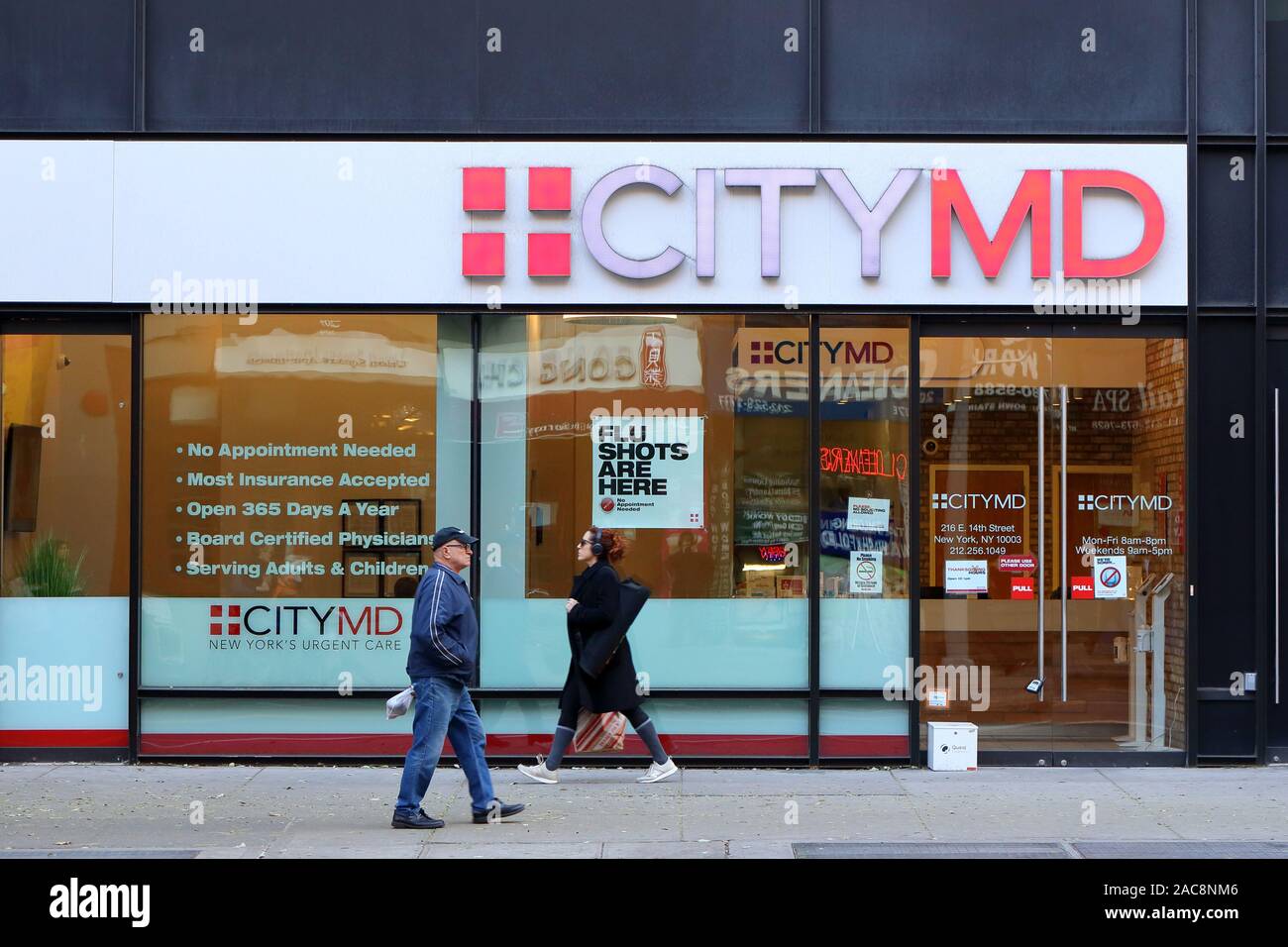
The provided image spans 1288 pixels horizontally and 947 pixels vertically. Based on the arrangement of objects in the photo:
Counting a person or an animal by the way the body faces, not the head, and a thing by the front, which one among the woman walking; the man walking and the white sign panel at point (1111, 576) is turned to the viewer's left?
the woman walking

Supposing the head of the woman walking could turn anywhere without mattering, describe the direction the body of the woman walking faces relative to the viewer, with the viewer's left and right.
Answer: facing to the left of the viewer

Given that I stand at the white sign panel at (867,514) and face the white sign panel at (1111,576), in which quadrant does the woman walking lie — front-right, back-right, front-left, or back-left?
back-right

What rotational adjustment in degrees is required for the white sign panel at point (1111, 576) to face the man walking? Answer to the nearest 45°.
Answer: approximately 45° to its right

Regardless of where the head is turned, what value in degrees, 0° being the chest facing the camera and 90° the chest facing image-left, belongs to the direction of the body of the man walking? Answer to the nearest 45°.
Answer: approximately 270°

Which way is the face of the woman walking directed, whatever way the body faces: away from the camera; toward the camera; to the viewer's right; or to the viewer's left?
to the viewer's left

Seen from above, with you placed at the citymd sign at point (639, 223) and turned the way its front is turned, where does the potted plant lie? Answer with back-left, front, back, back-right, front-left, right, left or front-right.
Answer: right

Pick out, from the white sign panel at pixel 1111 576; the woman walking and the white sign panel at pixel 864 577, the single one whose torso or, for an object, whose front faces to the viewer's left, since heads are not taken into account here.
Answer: the woman walking

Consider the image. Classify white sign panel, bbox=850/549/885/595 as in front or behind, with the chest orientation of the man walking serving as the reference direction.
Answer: in front

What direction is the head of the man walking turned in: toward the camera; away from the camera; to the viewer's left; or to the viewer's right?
to the viewer's right

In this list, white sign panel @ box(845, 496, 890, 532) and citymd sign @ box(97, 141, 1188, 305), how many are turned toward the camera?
2

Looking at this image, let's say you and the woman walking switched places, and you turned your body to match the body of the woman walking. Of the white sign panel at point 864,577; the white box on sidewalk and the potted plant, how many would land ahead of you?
1
